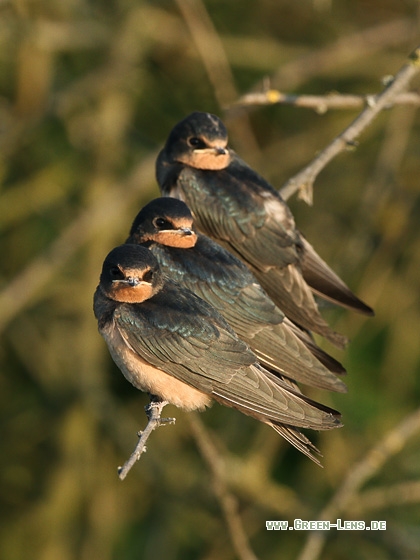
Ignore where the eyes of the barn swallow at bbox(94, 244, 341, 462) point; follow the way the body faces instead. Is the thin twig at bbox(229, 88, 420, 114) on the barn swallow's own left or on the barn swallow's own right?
on the barn swallow's own right

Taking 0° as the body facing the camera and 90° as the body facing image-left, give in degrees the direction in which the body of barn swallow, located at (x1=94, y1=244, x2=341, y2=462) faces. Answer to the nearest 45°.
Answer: approximately 90°
